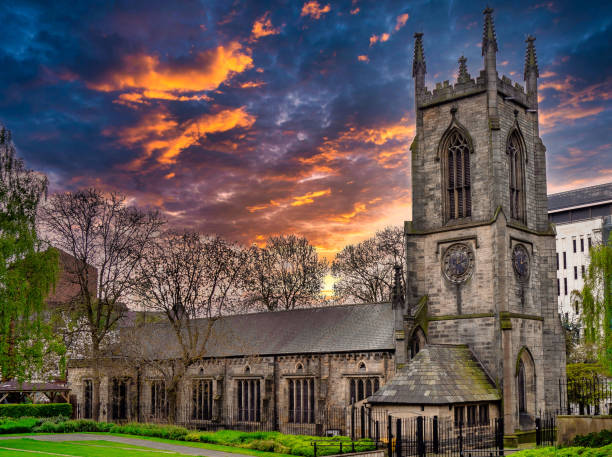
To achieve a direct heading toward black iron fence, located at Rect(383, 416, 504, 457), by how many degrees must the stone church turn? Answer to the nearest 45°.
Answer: approximately 45° to its right

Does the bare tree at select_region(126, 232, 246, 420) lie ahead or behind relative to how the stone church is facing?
behind

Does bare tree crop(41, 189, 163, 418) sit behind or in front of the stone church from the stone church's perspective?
behind

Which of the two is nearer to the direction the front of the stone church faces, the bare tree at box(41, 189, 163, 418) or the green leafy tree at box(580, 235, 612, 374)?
the green leafy tree

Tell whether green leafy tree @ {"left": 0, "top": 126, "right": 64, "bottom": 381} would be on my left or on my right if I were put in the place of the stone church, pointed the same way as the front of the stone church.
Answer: on my right

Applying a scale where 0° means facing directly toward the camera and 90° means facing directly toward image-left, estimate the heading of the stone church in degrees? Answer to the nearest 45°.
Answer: approximately 315°
